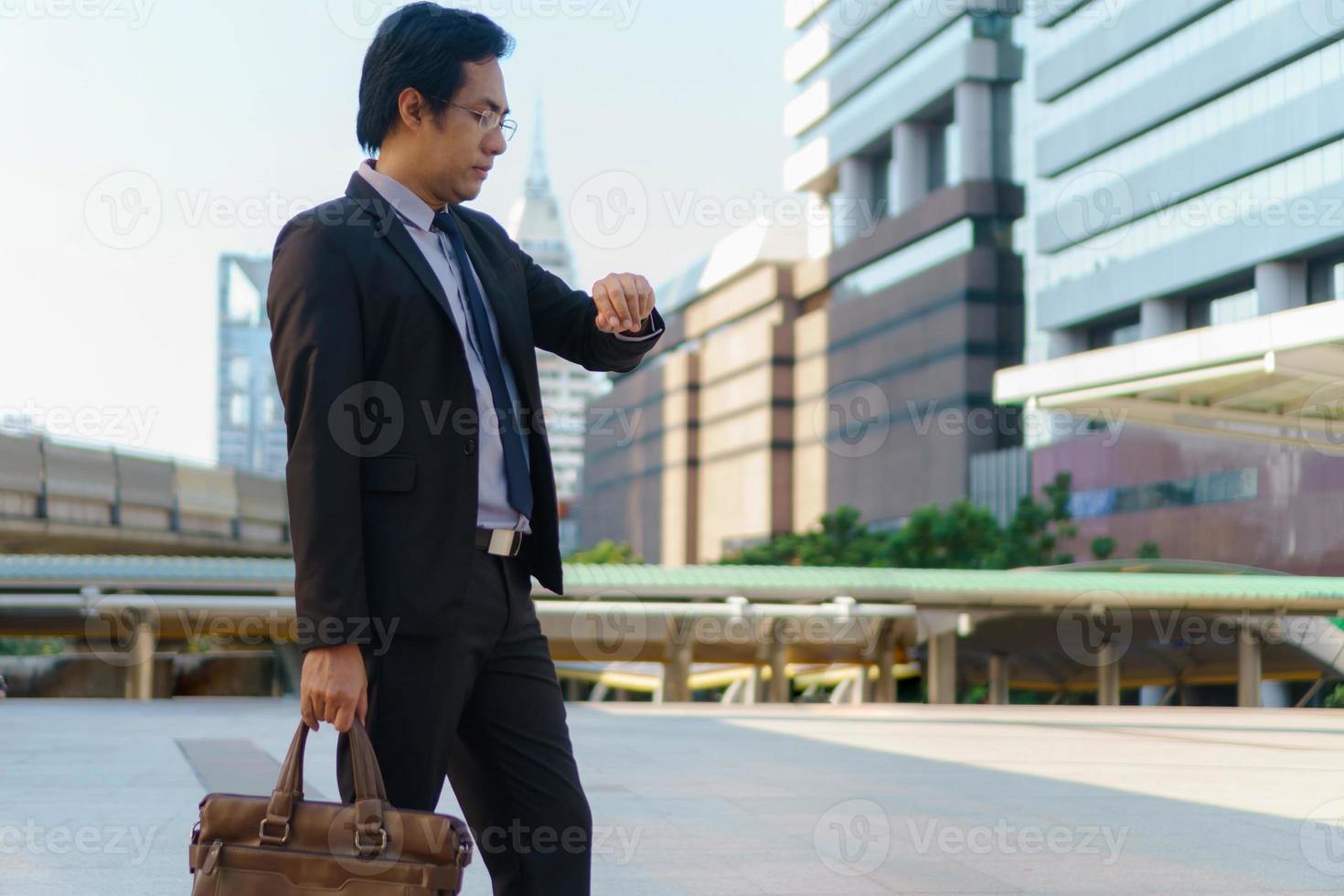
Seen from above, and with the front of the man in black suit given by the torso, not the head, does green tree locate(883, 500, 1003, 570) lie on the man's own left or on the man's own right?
on the man's own left

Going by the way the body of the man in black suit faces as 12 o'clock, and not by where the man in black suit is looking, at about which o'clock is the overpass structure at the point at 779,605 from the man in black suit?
The overpass structure is roughly at 8 o'clock from the man in black suit.

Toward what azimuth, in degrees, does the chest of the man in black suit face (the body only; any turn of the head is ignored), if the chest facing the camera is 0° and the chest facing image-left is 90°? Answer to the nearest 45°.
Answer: approximately 315°

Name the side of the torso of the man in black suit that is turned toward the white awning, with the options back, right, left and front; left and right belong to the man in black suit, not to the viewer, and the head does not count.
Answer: left

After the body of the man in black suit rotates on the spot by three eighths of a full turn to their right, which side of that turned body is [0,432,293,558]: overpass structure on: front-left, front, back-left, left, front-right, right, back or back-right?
right
